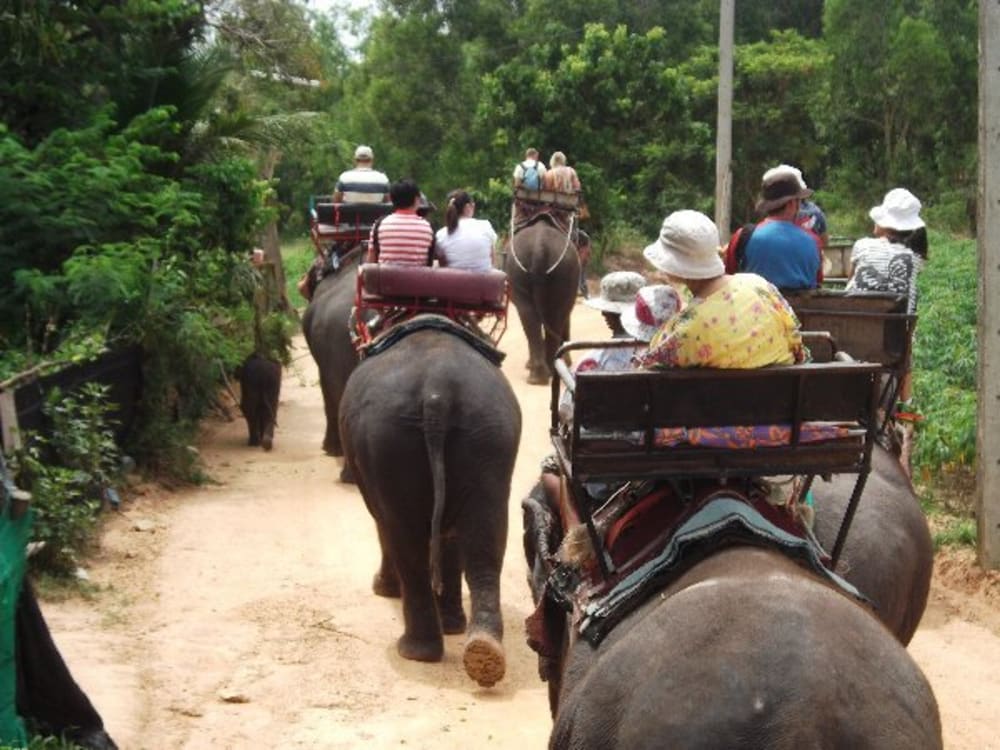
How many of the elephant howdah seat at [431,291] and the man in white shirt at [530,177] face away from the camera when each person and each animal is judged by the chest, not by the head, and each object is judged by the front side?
2

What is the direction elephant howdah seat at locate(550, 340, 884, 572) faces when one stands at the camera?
facing away from the viewer

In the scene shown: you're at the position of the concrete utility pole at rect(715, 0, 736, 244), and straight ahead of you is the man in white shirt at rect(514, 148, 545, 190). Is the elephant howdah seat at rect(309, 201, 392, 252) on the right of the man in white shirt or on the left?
left

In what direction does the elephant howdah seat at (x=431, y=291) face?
away from the camera

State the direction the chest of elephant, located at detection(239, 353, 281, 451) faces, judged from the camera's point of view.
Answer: away from the camera

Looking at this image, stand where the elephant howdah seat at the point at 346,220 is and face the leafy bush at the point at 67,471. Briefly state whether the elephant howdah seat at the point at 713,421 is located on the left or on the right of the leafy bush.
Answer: left

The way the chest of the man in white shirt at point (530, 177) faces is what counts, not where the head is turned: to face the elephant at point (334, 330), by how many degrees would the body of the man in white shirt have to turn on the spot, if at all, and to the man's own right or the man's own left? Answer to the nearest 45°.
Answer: approximately 180°

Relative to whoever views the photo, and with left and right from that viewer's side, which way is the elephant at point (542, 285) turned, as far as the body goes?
facing away from the viewer

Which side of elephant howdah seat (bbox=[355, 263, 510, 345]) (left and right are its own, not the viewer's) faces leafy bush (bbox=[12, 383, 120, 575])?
left

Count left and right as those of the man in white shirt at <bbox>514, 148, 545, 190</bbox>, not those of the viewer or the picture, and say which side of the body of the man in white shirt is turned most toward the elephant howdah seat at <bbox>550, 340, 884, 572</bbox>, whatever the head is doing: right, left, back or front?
back

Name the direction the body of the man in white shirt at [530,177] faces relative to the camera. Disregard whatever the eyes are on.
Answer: away from the camera
